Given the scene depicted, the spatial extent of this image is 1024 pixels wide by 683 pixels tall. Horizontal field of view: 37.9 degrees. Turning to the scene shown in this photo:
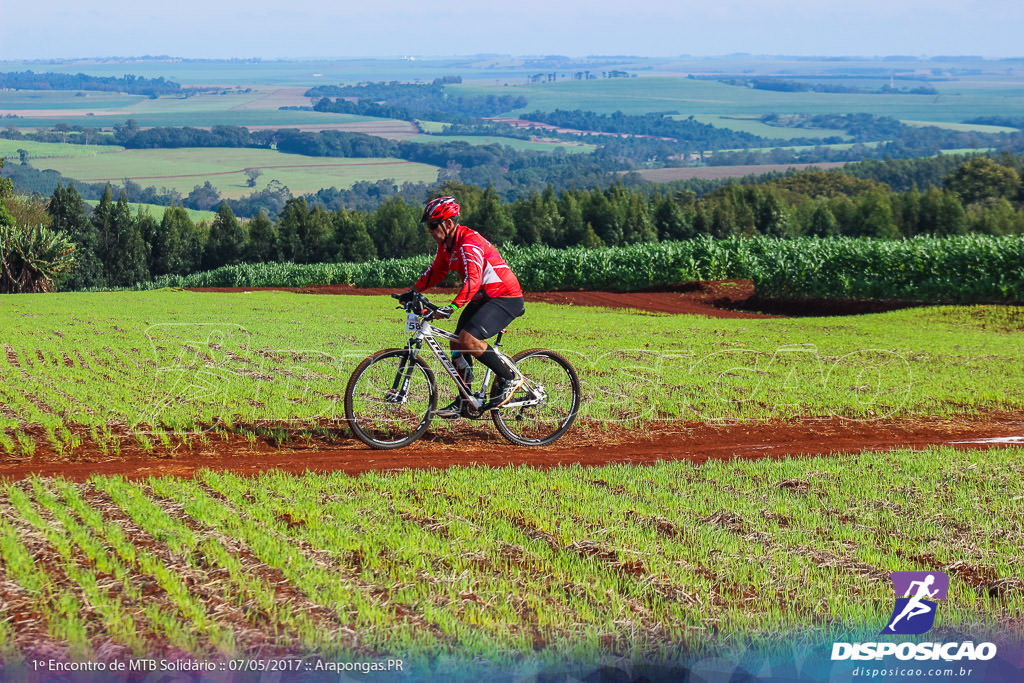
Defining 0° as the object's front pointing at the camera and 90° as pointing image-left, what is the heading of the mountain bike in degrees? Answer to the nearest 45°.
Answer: approximately 90°
